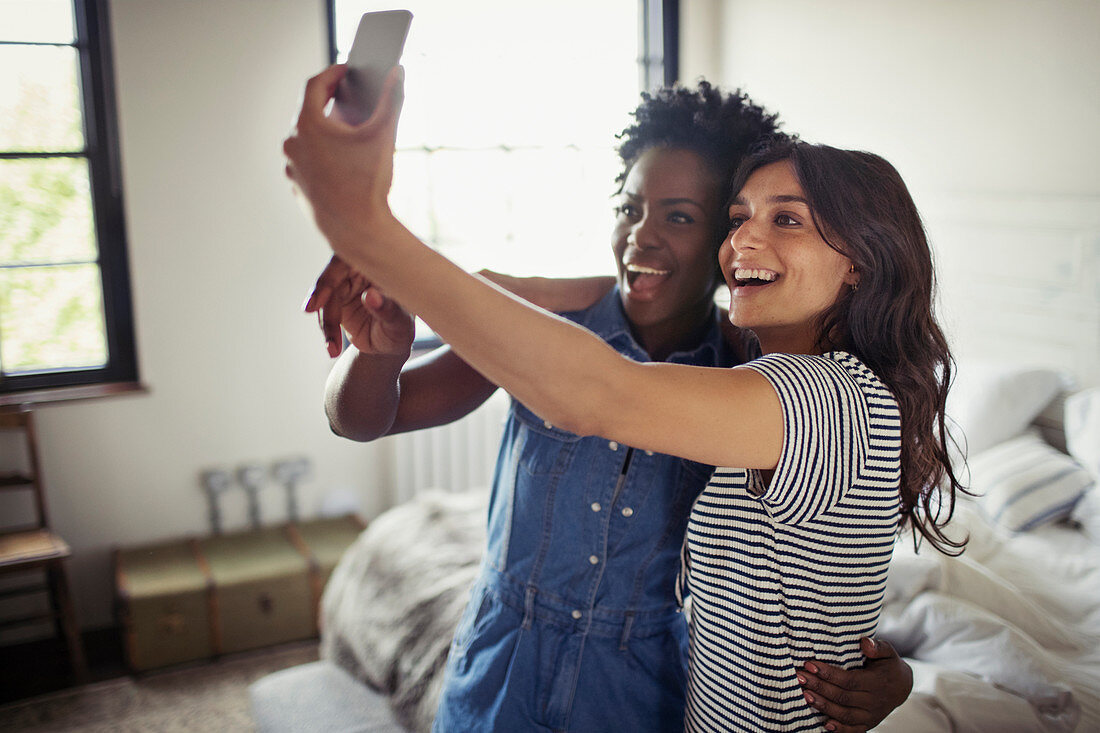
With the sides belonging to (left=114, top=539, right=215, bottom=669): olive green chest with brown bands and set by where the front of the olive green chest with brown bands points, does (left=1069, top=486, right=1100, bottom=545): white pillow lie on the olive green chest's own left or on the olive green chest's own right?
on the olive green chest's own left

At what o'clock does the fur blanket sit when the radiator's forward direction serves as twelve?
The fur blanket is roughly at 12 o'clock from the radiator.

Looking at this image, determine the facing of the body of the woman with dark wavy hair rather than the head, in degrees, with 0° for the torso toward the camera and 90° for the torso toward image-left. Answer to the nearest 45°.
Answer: approximately 90°

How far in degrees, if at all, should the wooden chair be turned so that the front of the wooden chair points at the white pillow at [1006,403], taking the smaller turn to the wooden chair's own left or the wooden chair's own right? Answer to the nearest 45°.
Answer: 0° — it already faces it

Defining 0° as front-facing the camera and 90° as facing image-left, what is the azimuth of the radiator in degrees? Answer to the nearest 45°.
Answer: approximately 0°

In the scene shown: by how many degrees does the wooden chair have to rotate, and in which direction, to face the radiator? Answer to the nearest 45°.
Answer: approximately 45° to its left

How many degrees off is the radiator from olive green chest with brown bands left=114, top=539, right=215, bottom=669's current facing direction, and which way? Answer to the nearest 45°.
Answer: approximately 90° to its left

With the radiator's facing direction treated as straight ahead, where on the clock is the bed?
The bed is roughly at 11 o'clock from the radiator.

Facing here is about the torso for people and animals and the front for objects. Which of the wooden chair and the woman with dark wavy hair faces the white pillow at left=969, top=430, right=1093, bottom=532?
the wooden chair

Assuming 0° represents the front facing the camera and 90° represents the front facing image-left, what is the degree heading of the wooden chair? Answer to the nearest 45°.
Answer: approximately 315°

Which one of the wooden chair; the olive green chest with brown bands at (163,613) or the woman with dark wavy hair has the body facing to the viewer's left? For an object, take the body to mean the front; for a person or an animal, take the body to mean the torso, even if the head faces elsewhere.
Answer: the woman with dark wavy hair

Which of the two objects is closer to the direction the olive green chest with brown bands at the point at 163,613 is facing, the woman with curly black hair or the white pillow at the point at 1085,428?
the woman with curly black hair

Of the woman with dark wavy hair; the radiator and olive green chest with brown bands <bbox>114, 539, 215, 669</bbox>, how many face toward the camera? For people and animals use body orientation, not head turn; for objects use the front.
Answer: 2
